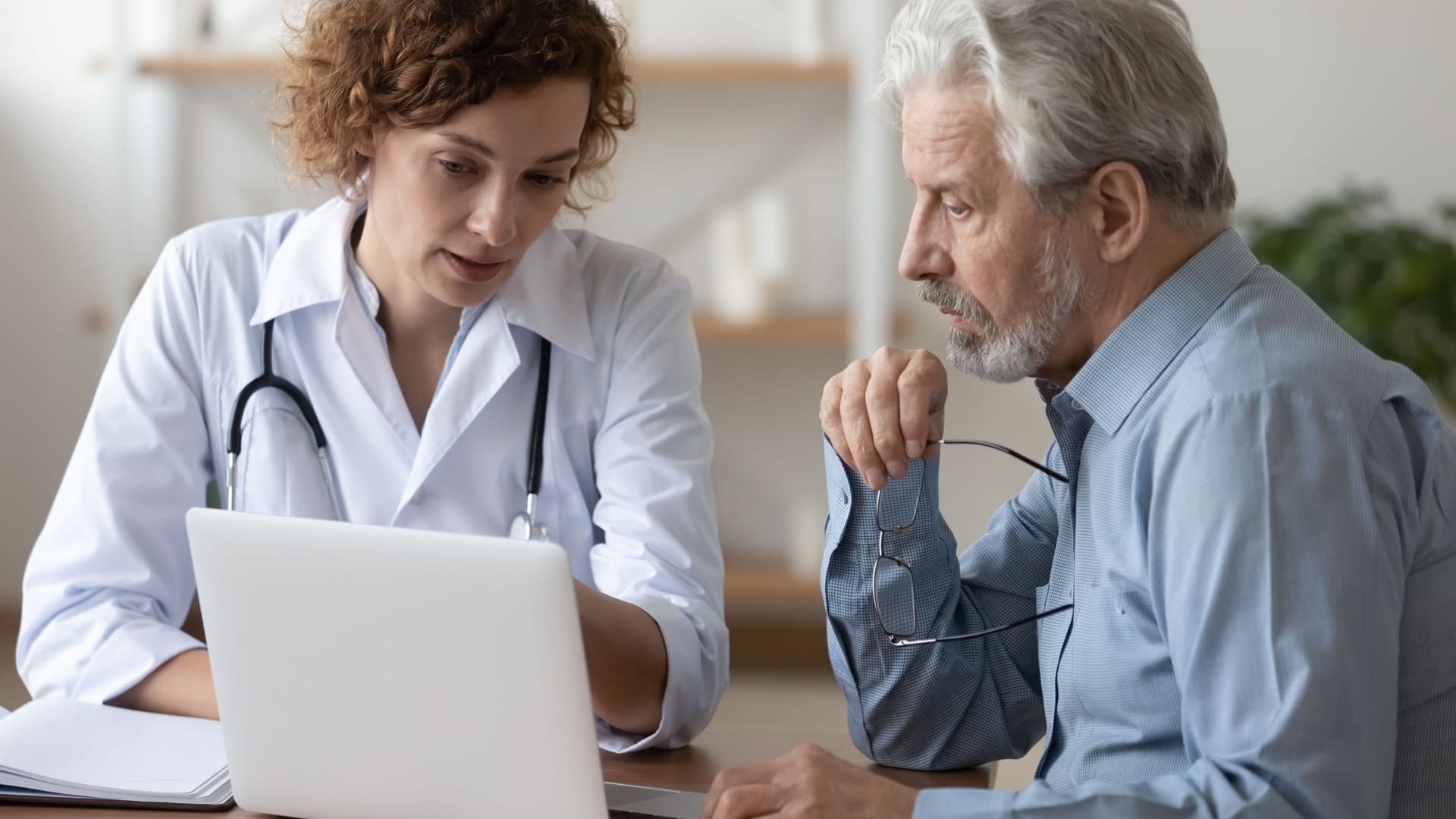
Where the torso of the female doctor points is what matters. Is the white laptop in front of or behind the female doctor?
in front

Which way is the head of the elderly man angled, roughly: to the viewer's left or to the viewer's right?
to the viewer's left

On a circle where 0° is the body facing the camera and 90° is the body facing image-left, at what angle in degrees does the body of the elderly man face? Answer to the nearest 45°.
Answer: approximately 90°

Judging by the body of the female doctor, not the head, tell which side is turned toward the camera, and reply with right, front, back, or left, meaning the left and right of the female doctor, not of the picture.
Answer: front

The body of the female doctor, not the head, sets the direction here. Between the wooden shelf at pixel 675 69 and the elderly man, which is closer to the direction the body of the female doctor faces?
the elderly man

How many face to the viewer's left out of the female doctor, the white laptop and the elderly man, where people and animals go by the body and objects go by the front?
1

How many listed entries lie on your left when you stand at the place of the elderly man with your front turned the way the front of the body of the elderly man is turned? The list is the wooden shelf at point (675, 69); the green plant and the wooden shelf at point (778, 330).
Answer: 0

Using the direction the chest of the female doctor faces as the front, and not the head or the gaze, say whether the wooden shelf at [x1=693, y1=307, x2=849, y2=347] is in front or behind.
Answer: behind

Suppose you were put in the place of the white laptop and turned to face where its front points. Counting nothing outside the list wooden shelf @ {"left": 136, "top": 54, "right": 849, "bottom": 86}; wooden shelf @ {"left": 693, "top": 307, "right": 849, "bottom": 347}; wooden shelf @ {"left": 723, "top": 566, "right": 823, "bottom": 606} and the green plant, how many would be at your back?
0

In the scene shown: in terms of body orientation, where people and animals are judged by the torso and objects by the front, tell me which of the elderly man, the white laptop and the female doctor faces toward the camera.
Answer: the female doctor

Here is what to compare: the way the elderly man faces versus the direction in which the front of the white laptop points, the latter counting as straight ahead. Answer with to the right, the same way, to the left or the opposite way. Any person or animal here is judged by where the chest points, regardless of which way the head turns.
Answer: to the left

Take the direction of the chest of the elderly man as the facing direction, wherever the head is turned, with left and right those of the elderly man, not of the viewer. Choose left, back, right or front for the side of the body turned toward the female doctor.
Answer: front

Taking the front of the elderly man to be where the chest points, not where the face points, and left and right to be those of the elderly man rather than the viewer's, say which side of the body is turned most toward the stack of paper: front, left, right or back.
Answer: front

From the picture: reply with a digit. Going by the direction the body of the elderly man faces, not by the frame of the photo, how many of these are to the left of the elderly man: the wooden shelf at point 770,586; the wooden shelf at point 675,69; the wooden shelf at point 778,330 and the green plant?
0

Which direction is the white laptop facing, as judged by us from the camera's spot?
facing away from the viewer and to the right of the viewer

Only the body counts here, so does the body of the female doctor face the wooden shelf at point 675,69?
no

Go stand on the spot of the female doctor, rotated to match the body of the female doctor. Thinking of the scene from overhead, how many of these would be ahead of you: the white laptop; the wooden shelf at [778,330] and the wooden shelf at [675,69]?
1
